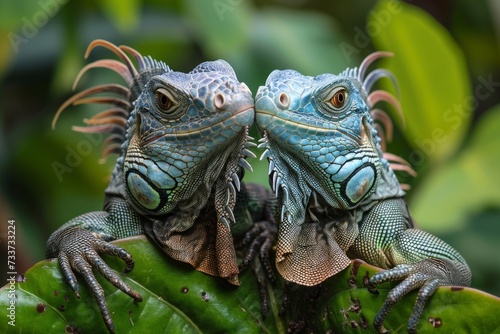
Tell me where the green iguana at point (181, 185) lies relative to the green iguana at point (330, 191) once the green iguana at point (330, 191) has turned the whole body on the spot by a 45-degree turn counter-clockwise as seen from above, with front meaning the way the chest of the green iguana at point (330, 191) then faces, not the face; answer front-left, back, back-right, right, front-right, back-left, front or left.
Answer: right

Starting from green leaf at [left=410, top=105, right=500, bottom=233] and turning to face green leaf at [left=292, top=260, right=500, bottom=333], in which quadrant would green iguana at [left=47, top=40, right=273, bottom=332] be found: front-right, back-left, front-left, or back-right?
front-right

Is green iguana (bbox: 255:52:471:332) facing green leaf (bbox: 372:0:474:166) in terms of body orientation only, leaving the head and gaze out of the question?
no

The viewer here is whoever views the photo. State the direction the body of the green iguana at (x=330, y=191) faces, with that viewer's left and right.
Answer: facing the viewer and to the left of the viewer

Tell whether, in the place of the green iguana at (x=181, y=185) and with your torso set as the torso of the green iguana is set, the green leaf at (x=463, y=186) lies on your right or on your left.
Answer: on your left

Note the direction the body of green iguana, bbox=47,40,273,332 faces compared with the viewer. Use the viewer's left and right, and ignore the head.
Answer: facing the viewer and to the right of the viewer

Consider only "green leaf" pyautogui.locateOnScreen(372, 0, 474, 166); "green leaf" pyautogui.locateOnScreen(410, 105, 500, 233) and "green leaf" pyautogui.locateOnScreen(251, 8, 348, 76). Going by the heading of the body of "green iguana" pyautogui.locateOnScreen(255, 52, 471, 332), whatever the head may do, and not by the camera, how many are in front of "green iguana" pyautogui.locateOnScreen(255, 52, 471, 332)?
0

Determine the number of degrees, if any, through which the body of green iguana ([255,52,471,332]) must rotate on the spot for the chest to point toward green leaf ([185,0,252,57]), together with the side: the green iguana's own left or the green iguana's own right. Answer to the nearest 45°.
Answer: approximately 135° to the green iguana's own right

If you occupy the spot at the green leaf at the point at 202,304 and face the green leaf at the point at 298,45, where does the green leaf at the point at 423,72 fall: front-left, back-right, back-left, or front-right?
front-right

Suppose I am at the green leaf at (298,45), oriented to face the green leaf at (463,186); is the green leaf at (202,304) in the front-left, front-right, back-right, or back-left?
front-right

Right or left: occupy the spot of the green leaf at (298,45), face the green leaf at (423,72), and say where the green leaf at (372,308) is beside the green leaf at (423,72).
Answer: right

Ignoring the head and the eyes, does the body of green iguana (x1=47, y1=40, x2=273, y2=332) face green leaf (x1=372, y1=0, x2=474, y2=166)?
no

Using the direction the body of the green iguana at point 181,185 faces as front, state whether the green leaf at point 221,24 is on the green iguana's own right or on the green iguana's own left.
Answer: on the green iguana's own left

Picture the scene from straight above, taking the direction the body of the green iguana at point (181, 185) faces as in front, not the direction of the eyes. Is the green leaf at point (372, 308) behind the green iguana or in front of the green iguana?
in front
